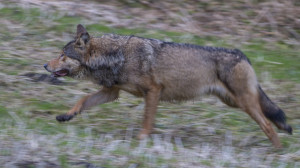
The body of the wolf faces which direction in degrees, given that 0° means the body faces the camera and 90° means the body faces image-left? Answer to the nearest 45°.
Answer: approximately 90°
